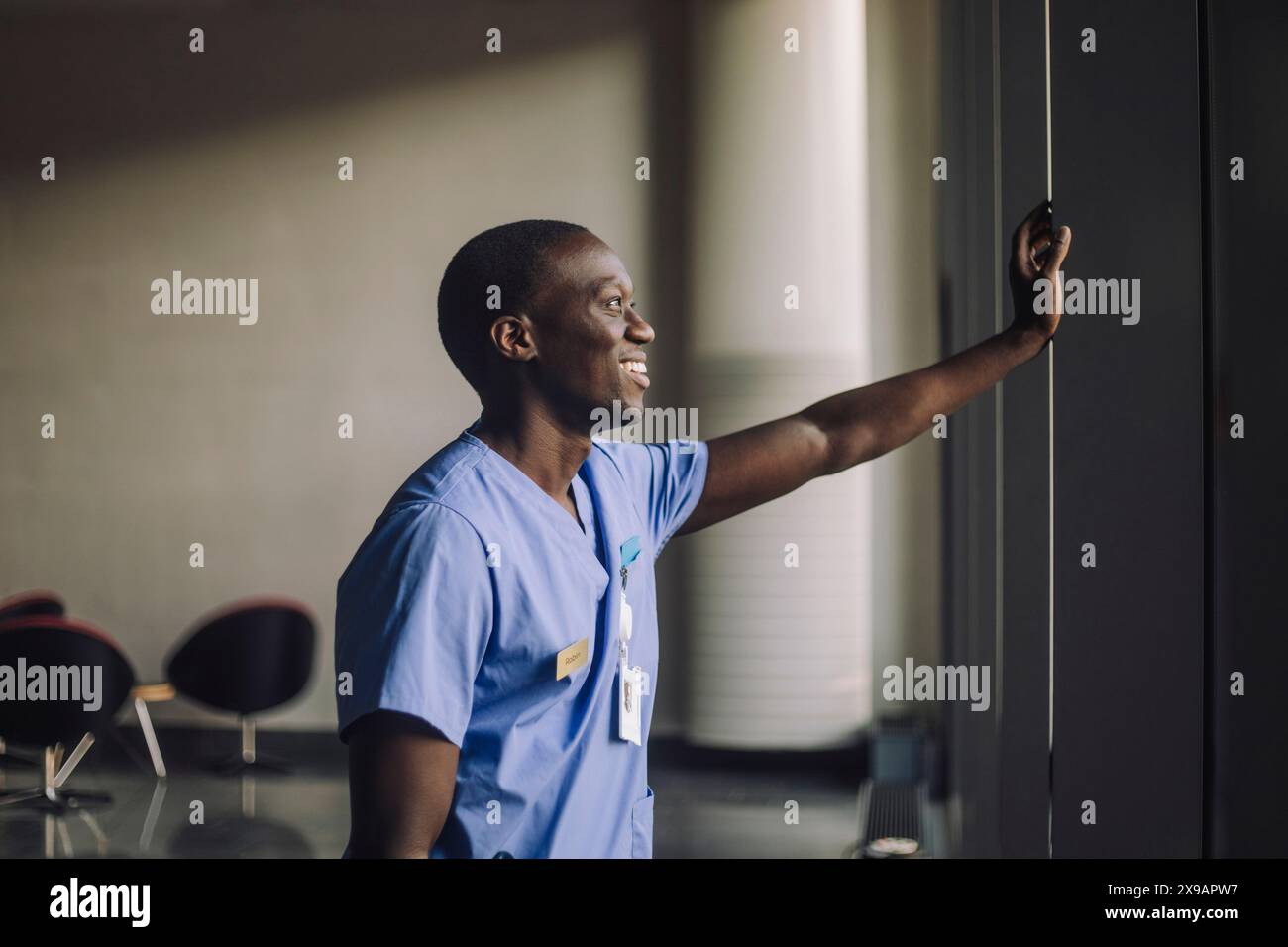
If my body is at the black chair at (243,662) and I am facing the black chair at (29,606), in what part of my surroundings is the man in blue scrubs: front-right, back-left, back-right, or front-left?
back-left

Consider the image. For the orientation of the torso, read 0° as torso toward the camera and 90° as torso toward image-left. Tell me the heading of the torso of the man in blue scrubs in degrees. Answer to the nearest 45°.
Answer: approximately 315°

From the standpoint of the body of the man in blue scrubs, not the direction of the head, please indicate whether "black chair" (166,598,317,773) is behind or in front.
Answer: behind

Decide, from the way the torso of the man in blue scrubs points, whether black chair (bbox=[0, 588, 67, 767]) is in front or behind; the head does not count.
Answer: behind

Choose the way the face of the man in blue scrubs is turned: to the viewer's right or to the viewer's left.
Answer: to the viewer's right
